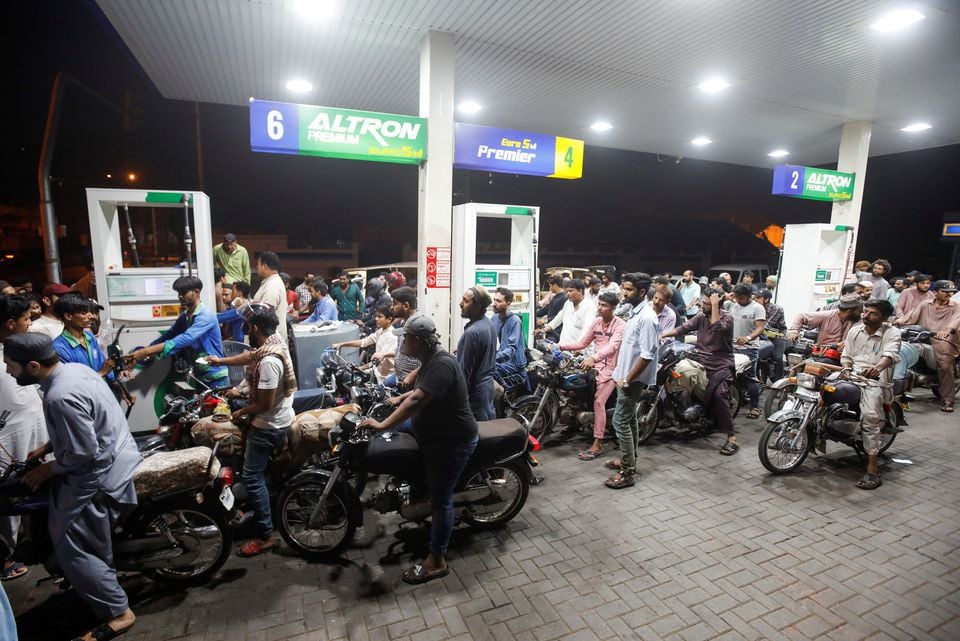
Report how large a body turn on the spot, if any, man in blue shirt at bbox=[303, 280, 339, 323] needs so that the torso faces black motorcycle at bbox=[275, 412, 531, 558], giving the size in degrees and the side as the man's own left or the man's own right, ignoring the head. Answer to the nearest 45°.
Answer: approximately 90° to the man's own left

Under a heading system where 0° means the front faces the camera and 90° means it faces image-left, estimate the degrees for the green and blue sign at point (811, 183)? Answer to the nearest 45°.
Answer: approximately 315°

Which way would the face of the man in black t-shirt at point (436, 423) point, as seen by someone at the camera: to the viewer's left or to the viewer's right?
to the viewer's left

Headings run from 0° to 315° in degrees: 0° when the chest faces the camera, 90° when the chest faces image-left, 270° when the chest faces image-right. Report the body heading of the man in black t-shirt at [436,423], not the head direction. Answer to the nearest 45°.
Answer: approximately 90°

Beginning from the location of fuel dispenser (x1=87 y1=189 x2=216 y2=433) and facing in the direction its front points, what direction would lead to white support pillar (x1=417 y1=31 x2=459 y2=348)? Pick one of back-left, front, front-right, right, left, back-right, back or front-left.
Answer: left

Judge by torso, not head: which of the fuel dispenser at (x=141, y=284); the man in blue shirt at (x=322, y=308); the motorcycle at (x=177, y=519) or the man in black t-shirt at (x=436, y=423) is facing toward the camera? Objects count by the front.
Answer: the fuel dispenser

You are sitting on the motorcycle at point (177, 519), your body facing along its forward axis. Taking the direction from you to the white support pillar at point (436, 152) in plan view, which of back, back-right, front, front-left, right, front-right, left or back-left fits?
back-right

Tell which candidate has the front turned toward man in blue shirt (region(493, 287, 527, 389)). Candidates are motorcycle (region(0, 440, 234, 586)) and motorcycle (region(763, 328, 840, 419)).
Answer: motorcycle (region(763, 328, 840, 419))

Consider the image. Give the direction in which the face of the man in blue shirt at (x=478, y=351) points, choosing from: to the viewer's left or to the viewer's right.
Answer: to the viewer's left

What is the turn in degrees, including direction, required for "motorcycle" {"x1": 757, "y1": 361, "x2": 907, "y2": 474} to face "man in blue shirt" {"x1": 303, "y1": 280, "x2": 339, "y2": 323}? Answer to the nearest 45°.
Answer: approximately 45° to its right

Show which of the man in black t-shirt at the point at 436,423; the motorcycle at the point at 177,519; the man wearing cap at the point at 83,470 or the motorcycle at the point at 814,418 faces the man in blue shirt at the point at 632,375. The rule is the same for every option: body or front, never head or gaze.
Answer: the motorcycle at the point at 814,418
